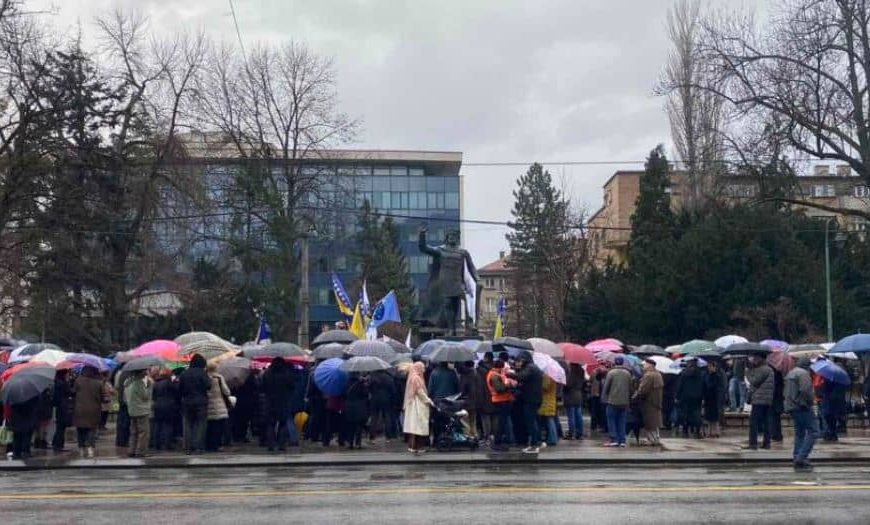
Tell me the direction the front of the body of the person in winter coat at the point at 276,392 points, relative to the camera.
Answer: away from the camera

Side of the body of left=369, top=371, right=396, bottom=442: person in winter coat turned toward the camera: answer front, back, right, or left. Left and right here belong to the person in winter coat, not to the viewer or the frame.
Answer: back

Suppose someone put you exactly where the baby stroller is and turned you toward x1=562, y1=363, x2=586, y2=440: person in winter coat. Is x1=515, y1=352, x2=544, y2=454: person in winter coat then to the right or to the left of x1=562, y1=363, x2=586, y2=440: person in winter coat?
right

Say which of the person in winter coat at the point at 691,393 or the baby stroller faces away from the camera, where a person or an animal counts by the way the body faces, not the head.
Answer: the person in winter coat

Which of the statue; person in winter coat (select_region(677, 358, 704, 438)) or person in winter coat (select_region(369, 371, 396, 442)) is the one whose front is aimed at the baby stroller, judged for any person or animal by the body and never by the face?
the statue

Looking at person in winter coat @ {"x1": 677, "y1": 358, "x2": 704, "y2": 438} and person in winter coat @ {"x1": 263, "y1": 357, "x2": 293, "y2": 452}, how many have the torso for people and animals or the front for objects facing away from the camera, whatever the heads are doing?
2

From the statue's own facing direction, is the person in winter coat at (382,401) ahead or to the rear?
ahead

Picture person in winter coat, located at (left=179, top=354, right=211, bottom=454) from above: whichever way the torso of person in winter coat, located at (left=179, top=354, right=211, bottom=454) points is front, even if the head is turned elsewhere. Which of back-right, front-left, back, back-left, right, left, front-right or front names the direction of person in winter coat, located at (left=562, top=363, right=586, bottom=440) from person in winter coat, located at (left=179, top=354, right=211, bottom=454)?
right

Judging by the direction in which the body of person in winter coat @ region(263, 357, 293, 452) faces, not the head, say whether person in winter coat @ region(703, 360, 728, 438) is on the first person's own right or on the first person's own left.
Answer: on the first person's own right

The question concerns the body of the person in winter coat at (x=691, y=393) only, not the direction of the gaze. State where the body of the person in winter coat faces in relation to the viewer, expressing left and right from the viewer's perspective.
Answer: facing away from the viewer

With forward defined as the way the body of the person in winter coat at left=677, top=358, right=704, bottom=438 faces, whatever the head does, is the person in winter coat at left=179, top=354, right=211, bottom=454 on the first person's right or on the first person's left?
on the first person's left

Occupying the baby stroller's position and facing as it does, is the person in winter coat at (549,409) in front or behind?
in front

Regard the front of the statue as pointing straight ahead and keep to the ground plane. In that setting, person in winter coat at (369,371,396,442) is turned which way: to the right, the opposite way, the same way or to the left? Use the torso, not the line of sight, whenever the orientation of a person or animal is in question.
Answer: the opposite way

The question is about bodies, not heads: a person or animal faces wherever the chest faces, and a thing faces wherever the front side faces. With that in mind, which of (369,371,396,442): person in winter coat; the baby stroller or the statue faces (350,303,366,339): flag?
the person in winter coat
